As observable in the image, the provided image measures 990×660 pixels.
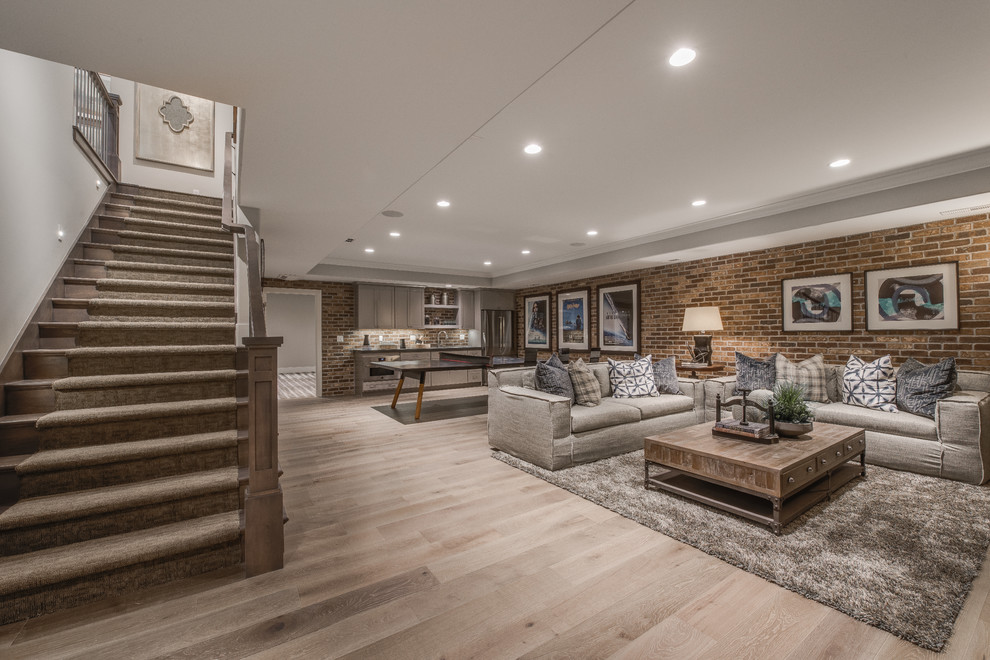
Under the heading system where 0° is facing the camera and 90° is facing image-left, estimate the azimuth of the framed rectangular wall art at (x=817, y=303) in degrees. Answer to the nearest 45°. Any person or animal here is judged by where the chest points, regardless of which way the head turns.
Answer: approximately 0°

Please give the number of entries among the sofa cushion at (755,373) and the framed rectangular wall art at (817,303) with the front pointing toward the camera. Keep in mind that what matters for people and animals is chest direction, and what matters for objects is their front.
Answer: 2

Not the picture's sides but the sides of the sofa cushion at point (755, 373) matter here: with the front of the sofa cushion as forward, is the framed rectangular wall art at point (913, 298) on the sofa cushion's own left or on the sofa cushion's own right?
on the sofa cushion's own left

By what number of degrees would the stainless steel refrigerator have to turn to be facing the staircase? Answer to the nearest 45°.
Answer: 0° — it already faces it

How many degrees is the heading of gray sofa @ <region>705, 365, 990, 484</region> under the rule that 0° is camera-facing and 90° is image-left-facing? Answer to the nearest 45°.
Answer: approximately 45°

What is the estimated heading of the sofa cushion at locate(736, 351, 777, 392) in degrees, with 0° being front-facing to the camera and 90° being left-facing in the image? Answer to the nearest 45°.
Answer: approximately 0°

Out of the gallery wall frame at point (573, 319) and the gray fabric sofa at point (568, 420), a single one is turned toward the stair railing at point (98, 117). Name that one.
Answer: the gallery wall frame

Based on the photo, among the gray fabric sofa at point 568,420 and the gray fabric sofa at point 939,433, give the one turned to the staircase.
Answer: the gray fabric sofa at point 939,433

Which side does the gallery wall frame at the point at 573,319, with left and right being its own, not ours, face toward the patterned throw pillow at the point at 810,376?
left

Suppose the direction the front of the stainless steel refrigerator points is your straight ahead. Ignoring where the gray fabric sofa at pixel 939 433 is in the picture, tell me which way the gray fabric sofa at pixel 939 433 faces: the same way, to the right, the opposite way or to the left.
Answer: to the right
